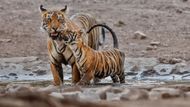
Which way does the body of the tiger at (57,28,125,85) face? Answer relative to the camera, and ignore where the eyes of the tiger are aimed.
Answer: to the viewer's left

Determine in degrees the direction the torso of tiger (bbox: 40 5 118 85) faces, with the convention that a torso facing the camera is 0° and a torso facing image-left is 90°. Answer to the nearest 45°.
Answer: approximately 45°

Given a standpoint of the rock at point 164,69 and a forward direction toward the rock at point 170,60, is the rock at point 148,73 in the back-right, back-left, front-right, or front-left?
back-left

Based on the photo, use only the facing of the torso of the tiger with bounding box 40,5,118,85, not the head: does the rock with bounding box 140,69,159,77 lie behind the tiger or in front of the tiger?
behind

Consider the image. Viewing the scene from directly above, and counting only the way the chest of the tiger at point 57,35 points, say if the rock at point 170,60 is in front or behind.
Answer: behind

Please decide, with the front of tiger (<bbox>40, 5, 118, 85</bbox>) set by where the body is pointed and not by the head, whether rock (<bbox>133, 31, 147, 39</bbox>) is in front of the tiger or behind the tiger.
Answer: behind
